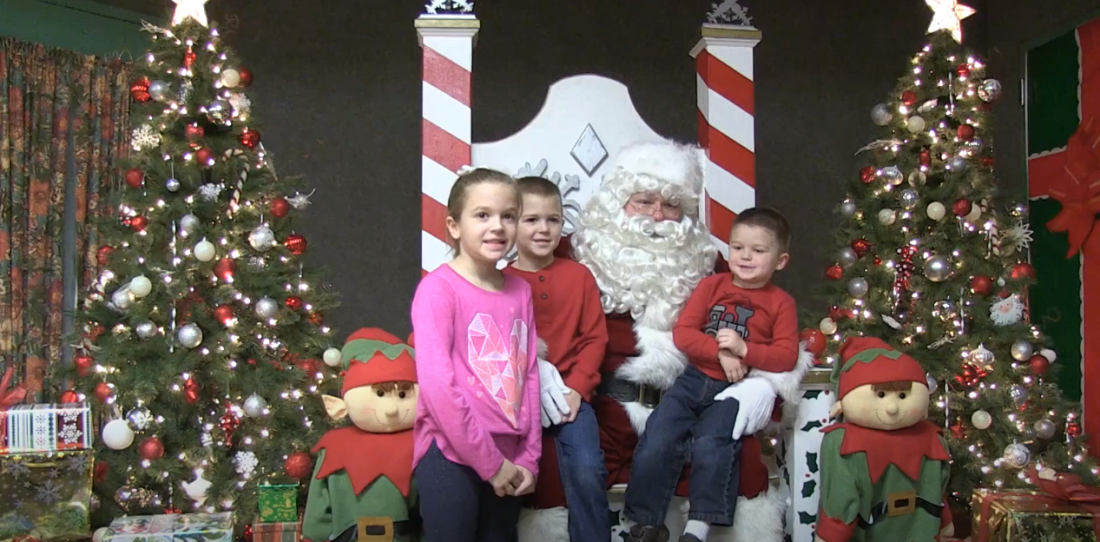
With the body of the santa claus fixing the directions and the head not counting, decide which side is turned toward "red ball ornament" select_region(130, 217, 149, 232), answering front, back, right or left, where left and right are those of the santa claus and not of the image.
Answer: right

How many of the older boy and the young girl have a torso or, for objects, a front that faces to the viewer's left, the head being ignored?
0

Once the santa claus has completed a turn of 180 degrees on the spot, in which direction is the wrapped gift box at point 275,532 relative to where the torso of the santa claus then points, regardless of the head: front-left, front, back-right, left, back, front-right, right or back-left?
left

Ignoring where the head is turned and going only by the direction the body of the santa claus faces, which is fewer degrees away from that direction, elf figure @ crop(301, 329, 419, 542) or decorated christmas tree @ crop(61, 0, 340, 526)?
the elf figure

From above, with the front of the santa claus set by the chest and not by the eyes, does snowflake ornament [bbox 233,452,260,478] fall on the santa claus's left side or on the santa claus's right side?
on the santa claus's right side

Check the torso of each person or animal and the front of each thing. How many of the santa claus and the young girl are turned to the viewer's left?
0

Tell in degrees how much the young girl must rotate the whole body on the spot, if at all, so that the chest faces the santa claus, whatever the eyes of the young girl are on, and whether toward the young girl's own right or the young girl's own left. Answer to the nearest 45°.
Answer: approximately 90° to the young girl's own left

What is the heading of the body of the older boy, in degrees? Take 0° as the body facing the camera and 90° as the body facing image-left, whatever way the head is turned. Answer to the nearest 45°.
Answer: approximately 0°

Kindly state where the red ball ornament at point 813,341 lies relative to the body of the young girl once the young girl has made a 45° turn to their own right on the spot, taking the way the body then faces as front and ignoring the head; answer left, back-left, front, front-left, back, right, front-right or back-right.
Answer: back-left

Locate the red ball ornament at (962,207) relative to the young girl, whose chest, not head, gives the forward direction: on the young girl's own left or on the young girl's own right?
on the young girl's own left

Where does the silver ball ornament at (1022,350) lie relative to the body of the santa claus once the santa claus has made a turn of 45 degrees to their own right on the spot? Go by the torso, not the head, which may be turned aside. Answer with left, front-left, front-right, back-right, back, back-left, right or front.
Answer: back

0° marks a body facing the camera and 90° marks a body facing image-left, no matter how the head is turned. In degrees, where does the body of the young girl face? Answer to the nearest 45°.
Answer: approximately 315°

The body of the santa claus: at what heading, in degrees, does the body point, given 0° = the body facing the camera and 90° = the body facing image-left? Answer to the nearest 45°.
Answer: approximately 0°
